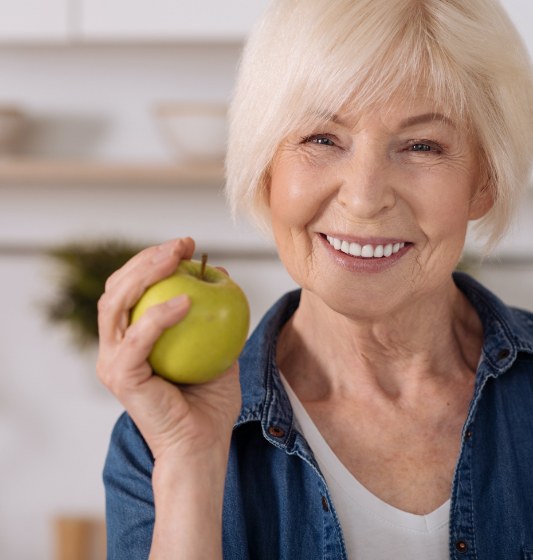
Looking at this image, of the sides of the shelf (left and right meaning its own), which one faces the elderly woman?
front

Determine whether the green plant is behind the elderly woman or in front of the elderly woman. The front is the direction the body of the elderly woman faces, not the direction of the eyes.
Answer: behind

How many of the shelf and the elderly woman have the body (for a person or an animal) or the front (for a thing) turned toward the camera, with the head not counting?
2

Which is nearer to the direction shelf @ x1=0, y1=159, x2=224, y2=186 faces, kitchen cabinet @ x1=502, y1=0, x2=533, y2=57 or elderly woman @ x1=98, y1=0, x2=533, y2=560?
the elderly woman

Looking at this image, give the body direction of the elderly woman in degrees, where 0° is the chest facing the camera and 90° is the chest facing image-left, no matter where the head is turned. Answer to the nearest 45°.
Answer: approximately 0°

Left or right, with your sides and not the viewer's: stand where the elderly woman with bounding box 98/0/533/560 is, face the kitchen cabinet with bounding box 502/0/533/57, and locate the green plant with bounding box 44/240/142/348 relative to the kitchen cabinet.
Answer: left

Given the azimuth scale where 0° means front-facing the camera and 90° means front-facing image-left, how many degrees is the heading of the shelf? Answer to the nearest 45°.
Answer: approximately 0°
